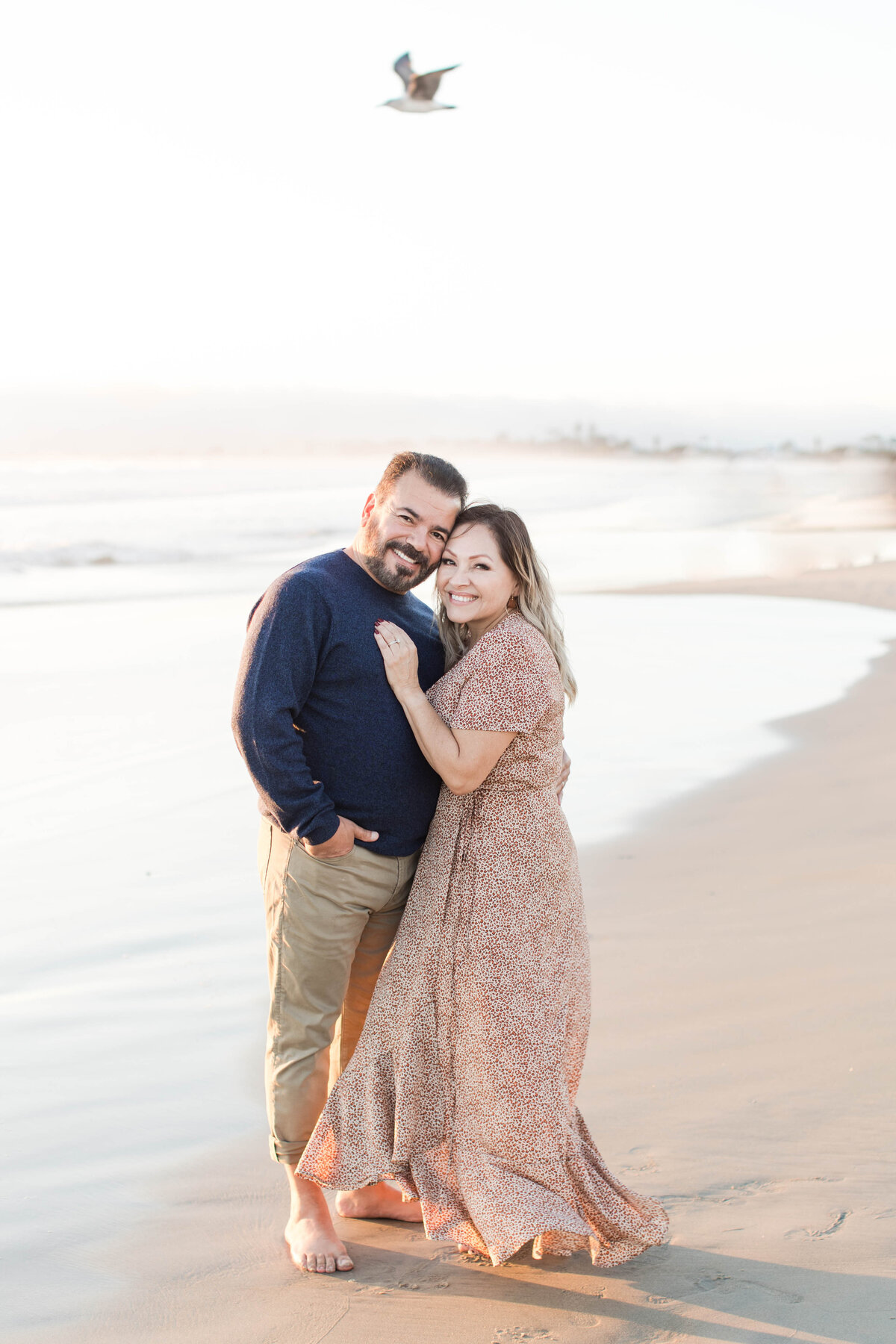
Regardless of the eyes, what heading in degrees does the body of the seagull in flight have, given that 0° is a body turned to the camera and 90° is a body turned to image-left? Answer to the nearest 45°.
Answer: approximately 90°

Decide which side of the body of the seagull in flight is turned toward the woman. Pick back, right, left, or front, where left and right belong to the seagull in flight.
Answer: left

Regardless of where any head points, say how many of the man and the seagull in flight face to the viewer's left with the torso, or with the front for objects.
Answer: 1

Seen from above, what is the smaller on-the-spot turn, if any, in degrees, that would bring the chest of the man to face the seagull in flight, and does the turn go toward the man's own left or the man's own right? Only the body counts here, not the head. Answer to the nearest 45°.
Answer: approximately 135° to the man's own left

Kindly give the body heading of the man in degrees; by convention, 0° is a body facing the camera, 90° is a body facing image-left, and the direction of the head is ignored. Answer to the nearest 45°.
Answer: approximately 315°

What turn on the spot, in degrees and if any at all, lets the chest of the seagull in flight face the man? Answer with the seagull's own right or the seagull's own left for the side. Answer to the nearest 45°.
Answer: approximately 90° to the seagull's own left
